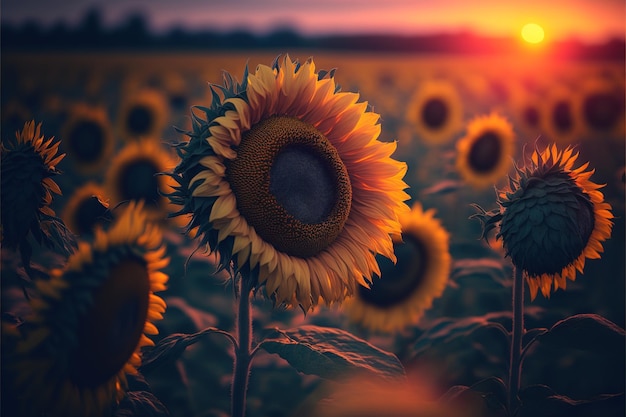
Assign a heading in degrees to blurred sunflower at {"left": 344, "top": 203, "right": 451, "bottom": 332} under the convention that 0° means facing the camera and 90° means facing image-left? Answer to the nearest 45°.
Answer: approximately 0°

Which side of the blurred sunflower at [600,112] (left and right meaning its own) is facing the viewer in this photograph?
front

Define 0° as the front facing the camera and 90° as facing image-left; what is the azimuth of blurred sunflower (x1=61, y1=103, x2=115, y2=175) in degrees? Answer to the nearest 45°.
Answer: approximately 0°

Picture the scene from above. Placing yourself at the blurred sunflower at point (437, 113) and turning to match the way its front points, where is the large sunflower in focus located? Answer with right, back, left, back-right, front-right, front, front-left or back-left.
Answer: front

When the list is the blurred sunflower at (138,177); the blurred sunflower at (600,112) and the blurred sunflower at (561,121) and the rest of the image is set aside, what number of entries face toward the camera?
3

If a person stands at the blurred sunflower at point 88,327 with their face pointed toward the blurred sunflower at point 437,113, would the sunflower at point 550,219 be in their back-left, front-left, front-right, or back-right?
front-right

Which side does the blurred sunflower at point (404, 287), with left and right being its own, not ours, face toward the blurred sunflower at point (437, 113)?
back

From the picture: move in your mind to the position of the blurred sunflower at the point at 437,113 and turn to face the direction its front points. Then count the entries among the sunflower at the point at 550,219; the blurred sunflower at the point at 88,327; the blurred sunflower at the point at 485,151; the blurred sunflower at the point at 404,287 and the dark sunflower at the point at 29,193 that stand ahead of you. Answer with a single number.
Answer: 5

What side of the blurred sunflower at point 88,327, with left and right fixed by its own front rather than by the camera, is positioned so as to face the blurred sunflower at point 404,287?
left

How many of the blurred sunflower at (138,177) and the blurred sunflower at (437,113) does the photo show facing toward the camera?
2

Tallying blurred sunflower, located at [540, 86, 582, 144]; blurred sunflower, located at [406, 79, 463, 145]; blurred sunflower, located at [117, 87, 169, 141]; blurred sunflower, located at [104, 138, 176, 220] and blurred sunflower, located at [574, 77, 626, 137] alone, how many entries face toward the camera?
5

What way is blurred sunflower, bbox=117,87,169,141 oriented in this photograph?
toward the camera

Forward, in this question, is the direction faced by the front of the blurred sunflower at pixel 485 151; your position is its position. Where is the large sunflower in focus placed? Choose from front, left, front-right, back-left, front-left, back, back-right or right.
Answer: front

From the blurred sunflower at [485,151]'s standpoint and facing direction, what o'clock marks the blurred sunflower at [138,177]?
the blurred sunflower at [138,177] is roughly at 2 o'clock from the blurred sunflower at [485,151].

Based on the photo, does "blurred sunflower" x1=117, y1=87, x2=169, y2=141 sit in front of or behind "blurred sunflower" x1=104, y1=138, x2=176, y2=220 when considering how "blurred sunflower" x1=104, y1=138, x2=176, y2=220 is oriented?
behind

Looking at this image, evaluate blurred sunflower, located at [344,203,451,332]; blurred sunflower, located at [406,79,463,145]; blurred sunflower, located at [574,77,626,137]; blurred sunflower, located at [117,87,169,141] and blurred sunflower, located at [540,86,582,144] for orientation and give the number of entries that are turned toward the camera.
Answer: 5

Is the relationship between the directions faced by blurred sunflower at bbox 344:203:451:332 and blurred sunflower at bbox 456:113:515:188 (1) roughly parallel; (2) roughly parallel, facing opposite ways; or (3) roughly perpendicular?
roughly parallel

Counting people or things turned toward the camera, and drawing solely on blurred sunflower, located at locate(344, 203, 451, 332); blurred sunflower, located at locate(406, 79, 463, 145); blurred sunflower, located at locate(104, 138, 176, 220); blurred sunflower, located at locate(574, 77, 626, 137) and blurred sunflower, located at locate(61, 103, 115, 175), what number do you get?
5
